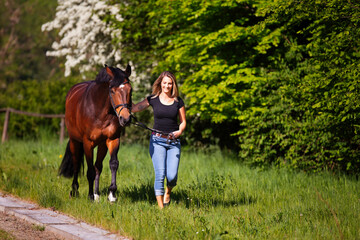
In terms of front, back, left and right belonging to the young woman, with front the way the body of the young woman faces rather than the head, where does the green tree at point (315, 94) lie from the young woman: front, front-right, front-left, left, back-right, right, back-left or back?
back-left

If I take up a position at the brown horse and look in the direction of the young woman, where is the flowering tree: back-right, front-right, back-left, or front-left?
back-left

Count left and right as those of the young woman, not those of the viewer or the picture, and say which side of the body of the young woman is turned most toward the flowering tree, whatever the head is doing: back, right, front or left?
back

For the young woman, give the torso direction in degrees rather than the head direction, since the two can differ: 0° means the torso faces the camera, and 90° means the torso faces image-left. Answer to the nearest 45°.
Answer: approximately 0°

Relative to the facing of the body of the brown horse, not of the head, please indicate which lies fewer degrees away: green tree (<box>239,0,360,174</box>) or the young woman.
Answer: the young woman

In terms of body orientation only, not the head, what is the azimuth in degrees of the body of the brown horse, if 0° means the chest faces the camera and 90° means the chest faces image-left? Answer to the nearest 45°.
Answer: approximately 315°

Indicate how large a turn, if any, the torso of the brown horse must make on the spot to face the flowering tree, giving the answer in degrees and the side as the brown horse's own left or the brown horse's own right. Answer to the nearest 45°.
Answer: approximately 135° to the brown horse's own left

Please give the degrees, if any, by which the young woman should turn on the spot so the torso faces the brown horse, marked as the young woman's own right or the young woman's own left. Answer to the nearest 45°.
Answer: approximately 135° to the young woman's own right
